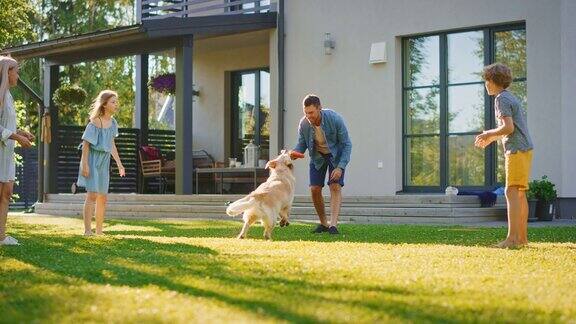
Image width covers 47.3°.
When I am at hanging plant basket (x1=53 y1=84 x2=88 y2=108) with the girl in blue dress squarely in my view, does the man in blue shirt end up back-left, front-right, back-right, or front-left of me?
front-left

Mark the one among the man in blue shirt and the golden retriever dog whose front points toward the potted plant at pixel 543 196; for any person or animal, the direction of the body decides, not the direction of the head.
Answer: the golden retriever dog

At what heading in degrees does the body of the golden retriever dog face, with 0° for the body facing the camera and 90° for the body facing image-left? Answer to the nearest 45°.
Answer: approximately 225°

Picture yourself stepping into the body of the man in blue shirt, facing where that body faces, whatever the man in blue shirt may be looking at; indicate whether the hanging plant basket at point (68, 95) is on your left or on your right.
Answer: on your right

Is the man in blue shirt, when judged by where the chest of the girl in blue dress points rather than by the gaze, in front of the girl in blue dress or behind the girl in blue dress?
in front

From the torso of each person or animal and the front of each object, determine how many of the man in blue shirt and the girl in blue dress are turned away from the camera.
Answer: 0

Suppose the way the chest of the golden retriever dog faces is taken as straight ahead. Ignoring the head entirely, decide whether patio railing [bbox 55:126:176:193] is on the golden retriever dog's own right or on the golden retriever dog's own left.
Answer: on the golden retriever dog's own left

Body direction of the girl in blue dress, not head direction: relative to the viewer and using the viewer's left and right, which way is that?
facing the viewer and to the right of the viewer

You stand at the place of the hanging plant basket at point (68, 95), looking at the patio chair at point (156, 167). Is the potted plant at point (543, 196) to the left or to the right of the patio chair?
right

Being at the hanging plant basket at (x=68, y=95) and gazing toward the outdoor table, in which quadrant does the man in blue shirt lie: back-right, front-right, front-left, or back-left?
front-right

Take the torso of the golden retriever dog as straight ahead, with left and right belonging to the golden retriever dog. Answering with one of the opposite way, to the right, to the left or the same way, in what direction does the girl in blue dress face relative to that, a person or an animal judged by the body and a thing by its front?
to the right

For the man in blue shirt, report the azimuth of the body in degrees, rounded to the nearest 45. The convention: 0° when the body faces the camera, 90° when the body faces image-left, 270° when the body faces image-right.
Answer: approximately 45°

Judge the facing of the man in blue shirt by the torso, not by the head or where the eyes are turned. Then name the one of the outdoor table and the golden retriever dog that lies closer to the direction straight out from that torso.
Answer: the golden retriever dog

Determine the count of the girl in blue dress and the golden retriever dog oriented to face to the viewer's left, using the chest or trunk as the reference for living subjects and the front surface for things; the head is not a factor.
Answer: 0

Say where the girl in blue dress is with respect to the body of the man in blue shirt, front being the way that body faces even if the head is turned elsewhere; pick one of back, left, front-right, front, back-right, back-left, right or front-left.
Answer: front-right

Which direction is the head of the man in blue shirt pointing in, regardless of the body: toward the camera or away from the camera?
toward the camera

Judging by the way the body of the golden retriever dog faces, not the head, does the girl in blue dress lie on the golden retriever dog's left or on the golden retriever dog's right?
on the golden retriever dog's left

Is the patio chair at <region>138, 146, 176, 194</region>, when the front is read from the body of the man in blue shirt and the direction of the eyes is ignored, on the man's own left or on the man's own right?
on the man's own right
